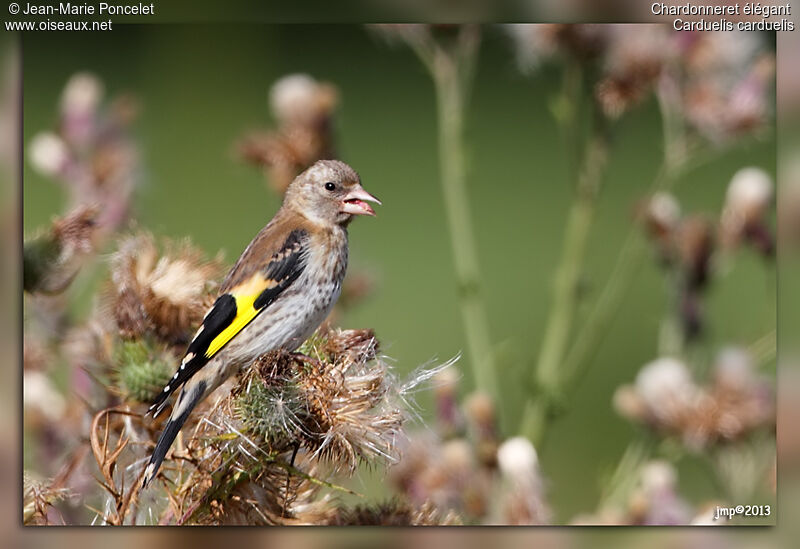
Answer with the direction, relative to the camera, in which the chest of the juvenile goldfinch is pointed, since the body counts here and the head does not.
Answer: to the viewer's right

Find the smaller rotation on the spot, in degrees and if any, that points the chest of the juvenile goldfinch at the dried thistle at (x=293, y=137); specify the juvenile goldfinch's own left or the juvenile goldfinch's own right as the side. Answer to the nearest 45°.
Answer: approximately 90° to the juvenile goldfinch's own left
